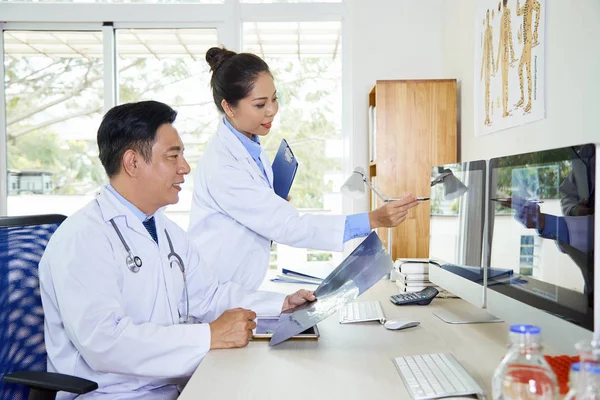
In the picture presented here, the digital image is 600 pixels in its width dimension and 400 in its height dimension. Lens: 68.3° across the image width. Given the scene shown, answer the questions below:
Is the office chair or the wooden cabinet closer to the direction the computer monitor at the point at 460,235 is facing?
the office chair

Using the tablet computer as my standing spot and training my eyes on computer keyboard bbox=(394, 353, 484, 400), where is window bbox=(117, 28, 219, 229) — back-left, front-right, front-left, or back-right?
back-left

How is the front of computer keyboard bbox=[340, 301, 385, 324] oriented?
to the viewer's left

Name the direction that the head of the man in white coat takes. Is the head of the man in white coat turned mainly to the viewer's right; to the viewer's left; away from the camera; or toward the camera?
to the viewer's right

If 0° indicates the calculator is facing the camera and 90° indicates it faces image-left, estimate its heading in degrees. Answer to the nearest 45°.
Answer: approximately 90°

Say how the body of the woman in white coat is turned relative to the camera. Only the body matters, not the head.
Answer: to the viewer's right

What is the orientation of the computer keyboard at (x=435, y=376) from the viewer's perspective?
to the viewer's left
